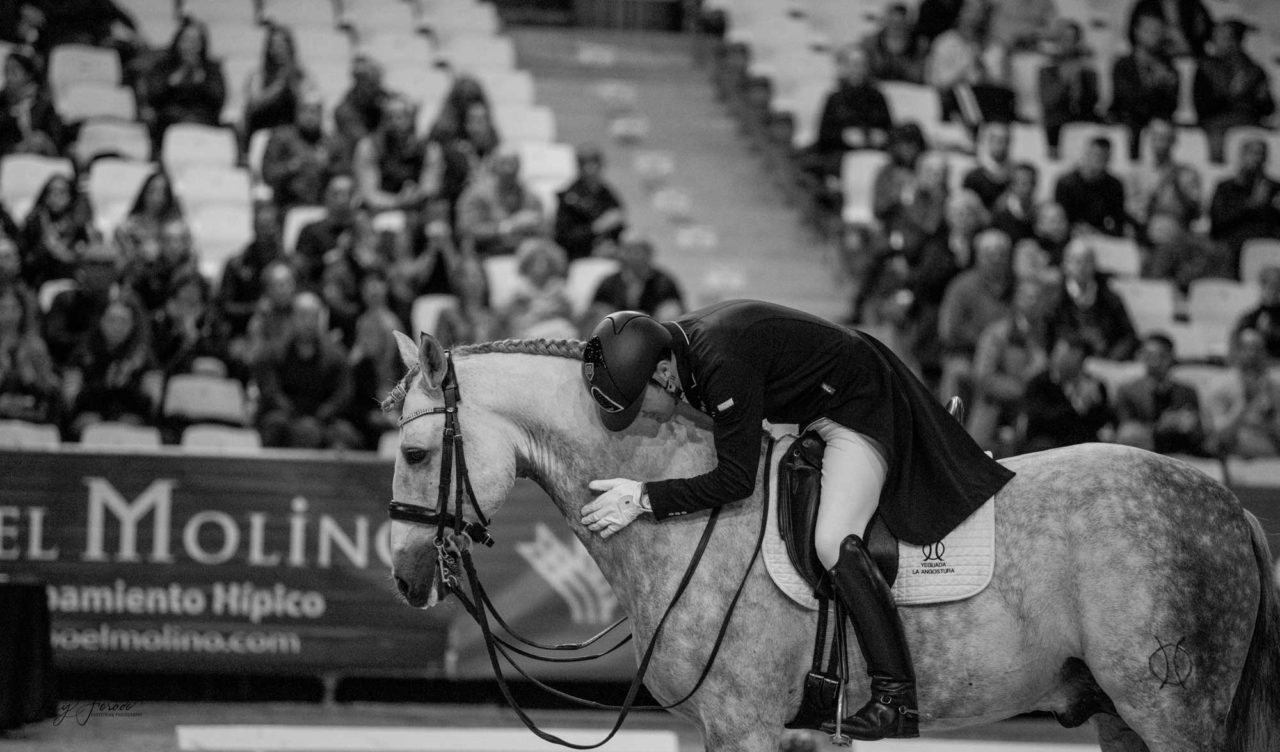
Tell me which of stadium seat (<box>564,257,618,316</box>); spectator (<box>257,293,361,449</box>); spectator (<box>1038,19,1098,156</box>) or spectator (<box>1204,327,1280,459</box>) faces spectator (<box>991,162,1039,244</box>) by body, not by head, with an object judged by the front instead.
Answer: spectator (<box>1038,19,1098,156</box>)

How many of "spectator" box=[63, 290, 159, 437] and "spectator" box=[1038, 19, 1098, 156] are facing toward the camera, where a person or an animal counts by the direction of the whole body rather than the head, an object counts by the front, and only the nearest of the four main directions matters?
2

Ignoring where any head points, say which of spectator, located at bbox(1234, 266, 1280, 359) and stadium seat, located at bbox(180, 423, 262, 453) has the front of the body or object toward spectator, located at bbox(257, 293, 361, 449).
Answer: spectator, located at bbox(1234, 266, 1280, 359)

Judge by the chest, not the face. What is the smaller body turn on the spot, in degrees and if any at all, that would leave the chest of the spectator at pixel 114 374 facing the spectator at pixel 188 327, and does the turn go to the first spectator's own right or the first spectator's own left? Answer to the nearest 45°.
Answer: approximately 135° to the first spectator's own left

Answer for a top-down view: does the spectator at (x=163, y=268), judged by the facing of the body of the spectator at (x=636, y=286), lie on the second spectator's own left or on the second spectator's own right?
on the second spectator's own right

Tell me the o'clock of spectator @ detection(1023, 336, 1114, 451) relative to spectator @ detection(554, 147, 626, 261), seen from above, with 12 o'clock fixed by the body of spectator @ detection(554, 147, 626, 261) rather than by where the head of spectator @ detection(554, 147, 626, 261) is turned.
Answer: spectator @ detection(1023, 336, 1114, 451) is roughly at 10 o'clock from spectator @ detection(554, 147, 626, 261).

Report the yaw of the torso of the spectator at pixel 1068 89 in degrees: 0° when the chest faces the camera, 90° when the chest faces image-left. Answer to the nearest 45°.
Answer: approximately 0°

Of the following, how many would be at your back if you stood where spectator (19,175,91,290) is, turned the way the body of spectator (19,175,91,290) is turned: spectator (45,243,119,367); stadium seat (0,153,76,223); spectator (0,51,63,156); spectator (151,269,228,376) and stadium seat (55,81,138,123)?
3

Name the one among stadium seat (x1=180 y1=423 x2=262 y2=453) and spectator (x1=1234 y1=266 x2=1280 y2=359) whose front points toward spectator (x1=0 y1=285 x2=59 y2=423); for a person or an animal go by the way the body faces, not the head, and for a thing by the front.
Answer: spectator (x1=1234 y1=266 x2=1280 y2=359)

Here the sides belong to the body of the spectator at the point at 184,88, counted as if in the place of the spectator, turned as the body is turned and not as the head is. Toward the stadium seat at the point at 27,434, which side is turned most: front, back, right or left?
front

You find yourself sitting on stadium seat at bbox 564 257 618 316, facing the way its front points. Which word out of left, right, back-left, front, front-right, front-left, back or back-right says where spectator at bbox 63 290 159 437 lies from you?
front-right
